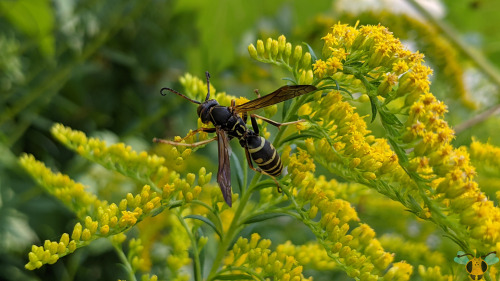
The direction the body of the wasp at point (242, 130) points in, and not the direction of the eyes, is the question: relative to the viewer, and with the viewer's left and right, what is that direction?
facing away from the viewer and to the left of the viewer
